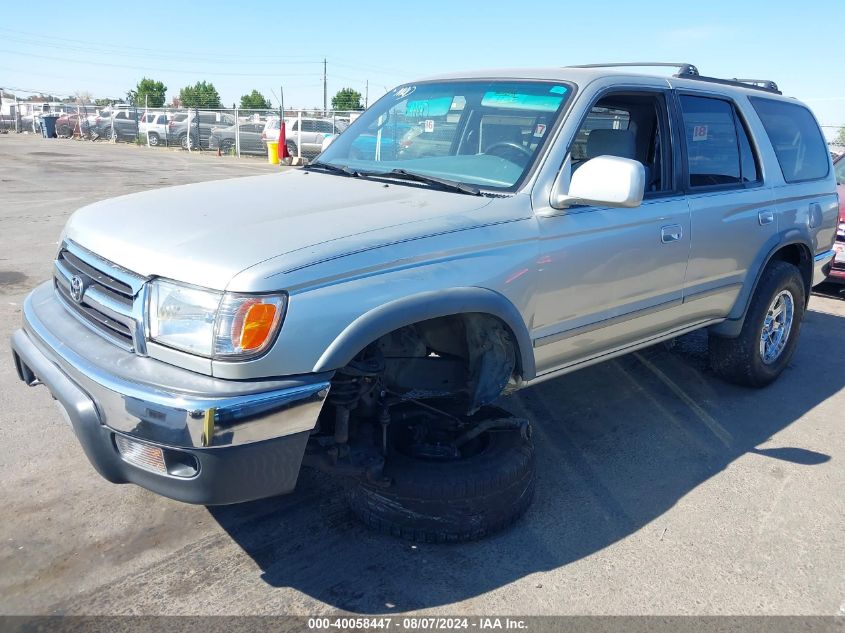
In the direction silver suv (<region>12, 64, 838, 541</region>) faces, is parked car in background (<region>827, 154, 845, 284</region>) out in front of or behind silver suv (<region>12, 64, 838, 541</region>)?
behind

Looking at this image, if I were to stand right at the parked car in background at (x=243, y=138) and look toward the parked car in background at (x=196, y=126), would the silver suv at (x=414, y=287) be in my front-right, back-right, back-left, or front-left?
back-left

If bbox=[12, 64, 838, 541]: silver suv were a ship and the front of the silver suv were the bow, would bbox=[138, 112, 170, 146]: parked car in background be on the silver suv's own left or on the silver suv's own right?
on the silver suv's own right

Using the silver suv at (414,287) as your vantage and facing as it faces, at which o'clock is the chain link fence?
The chain link fence is roughly at 4 o'clock from the silver suv.

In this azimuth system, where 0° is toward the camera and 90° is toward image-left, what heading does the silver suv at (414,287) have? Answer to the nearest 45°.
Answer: approximately 45°

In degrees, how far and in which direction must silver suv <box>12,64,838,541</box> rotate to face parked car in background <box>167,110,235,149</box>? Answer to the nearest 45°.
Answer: approximately 135° to its right

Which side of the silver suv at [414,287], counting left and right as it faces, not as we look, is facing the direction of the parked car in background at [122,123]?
right

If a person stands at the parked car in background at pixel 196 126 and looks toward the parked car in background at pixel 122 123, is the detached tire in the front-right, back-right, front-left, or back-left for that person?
back-left

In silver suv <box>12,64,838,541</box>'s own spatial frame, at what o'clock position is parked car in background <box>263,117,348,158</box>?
The parked car in background is roughly at 4 o'clock from the silver suv.
